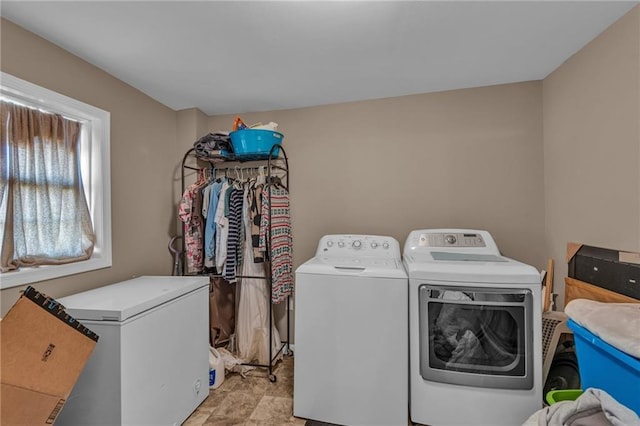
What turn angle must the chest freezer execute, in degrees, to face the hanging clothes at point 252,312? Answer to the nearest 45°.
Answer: approximately 90° to its left

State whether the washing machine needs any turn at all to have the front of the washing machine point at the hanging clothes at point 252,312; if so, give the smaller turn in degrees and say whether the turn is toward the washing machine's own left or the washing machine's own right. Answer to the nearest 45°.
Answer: approximately 135° to the washing machine's own right

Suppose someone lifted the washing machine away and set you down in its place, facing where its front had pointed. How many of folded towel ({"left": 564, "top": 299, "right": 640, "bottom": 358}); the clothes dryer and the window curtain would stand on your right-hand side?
1

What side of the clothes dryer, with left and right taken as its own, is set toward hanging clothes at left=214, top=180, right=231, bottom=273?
right

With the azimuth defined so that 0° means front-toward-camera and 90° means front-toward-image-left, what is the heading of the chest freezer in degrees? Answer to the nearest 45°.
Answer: approximately 315°

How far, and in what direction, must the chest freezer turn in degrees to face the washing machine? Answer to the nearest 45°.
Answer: approximately 45° to its left

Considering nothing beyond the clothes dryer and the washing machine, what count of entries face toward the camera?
2

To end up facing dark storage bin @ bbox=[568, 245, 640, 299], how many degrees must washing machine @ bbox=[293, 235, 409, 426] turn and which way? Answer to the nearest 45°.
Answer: approximately 90° to its left

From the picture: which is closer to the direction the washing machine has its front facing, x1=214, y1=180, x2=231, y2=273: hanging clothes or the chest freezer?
the chest freezer
